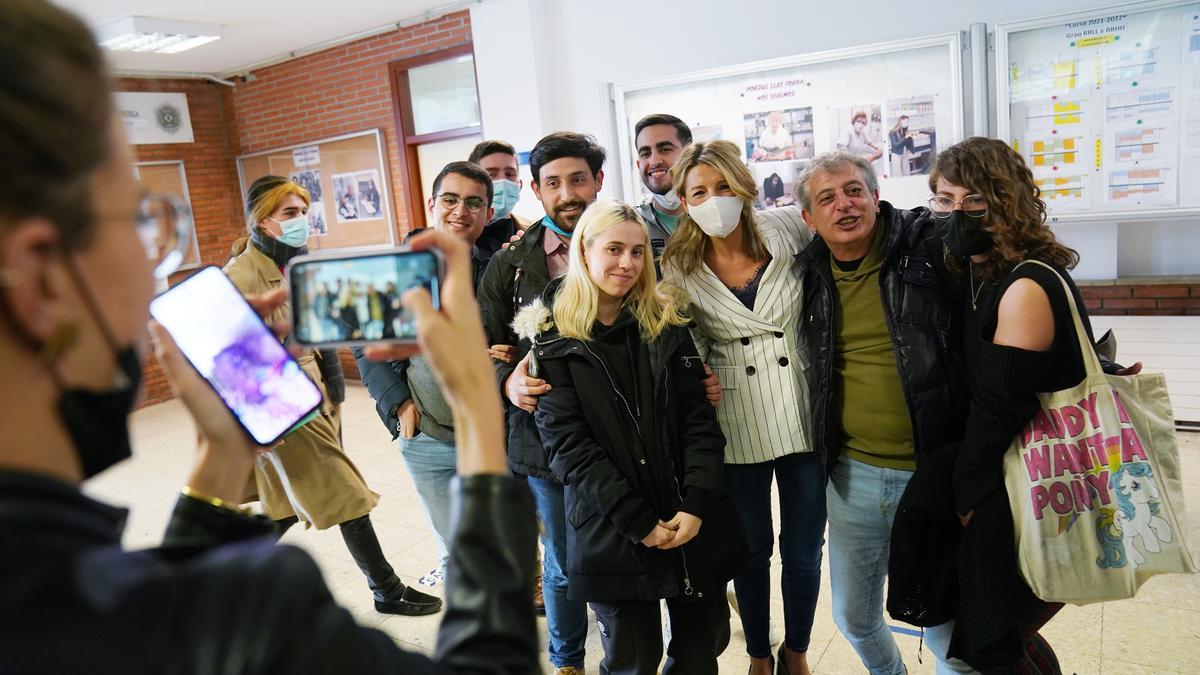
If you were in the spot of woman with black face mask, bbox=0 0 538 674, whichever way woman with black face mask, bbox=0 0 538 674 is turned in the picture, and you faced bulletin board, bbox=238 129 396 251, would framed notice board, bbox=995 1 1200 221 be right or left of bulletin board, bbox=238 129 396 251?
right

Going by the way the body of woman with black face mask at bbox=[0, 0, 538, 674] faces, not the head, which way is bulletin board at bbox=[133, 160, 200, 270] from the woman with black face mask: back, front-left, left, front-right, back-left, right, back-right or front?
front-left

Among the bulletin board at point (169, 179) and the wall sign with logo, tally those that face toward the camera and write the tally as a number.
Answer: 2

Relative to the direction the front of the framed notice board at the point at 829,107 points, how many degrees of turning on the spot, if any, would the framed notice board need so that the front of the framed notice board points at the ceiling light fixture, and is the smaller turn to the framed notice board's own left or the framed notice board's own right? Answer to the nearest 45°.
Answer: approximately 90° to the framed notice board's own right

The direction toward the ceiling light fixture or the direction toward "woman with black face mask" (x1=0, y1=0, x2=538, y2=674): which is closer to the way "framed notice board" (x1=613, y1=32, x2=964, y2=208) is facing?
the woman with black face mask

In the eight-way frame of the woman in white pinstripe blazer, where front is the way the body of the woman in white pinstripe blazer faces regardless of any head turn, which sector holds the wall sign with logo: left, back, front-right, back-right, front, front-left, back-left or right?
back-right

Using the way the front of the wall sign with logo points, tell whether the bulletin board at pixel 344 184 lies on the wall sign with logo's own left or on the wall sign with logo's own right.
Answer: on the wall sign with logo's own left

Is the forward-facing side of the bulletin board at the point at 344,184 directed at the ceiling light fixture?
yes

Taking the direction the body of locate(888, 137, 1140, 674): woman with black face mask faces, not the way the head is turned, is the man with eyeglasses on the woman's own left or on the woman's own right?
on the woman's own right

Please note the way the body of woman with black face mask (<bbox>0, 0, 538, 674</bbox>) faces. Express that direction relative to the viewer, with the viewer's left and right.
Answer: facing away from the viewer and to the right of the viewer

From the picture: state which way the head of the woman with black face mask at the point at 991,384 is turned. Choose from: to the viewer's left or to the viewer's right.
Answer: to the viewer's left

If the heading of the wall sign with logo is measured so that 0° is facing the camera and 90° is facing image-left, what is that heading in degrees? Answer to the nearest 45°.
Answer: approximately 0°
